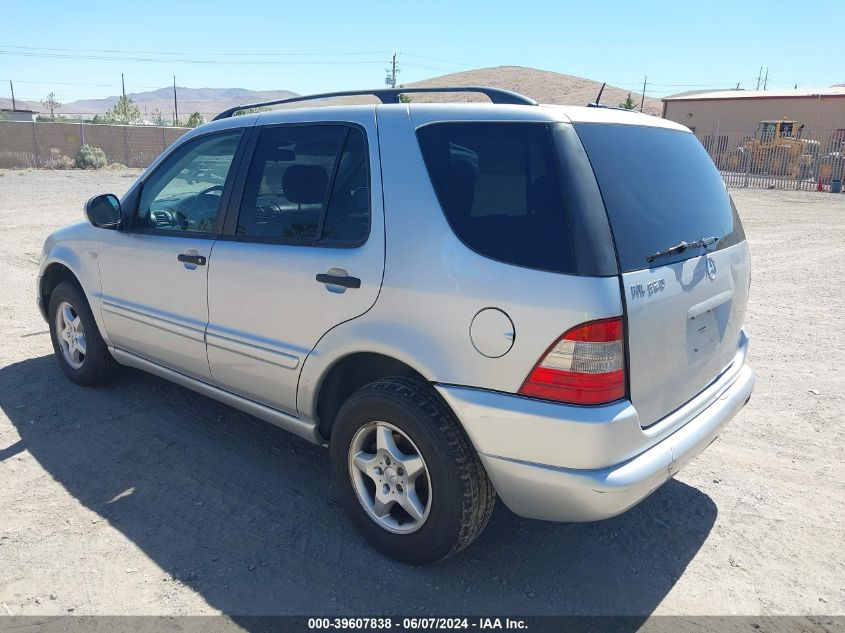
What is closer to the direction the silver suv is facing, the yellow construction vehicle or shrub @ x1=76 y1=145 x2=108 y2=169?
the shrub

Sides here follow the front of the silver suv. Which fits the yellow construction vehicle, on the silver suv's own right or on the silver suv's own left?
on the silver suv's own right

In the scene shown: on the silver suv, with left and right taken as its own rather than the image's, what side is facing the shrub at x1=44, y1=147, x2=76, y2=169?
front

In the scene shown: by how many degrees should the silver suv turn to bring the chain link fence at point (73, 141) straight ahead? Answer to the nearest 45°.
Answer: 0° — it already faces it

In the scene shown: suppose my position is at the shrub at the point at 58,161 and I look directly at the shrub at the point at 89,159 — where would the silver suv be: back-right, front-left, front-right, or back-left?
front-right

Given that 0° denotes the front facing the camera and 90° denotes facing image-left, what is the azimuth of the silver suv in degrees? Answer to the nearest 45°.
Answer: approximately 135°

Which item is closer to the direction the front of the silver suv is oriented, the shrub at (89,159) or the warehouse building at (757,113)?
the shrub

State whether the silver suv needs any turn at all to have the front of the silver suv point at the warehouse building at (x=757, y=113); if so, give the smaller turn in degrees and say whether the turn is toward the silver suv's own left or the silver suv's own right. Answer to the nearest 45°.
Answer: approximately 90° to the silver suv's own right

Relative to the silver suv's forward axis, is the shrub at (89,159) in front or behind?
in front
